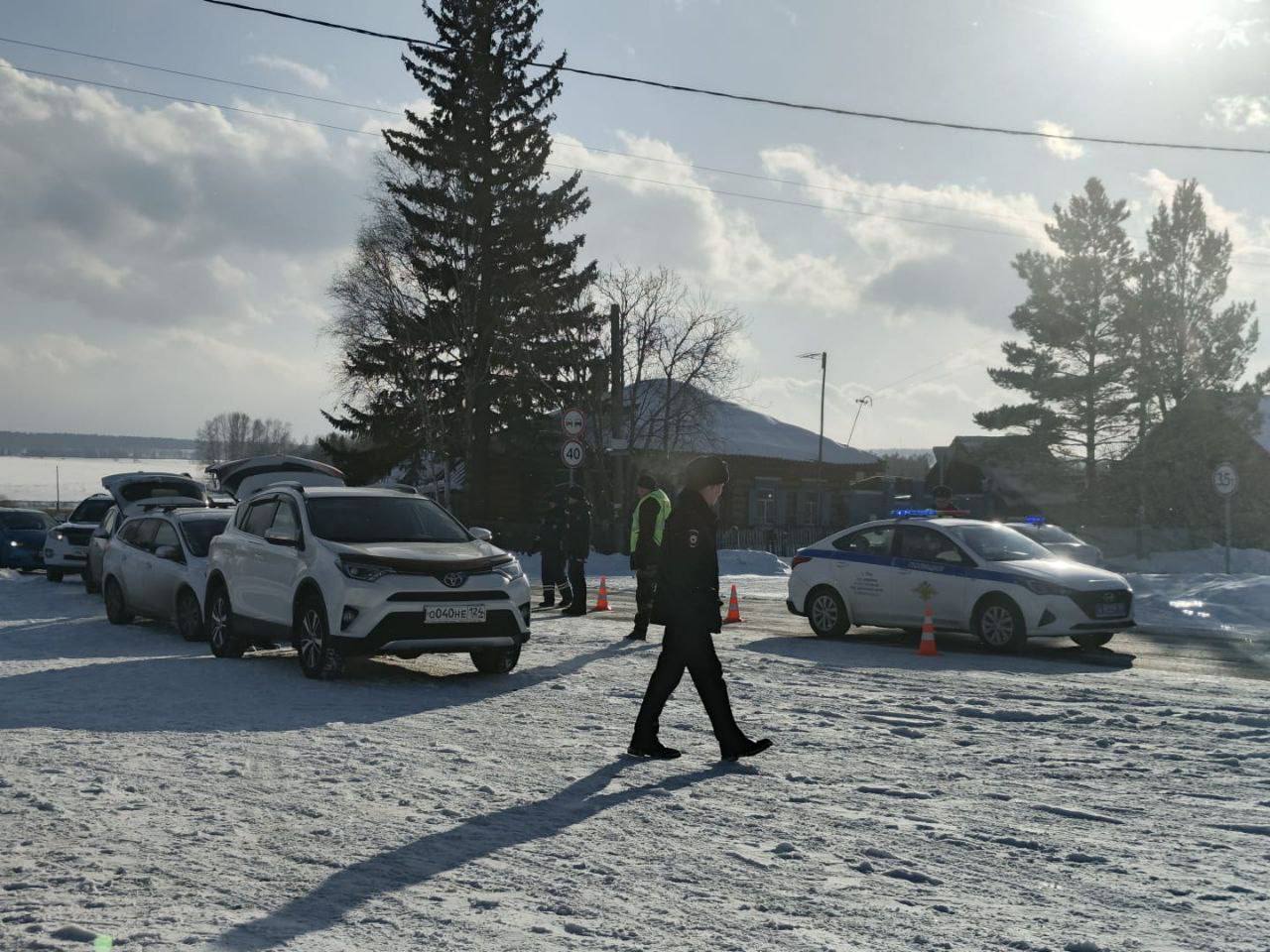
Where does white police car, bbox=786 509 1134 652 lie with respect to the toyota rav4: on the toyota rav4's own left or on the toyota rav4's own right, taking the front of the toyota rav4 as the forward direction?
on the toyota rav4's own left

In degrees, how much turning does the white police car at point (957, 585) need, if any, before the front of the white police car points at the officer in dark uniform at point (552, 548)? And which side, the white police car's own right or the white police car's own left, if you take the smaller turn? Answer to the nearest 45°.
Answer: approximately 180°

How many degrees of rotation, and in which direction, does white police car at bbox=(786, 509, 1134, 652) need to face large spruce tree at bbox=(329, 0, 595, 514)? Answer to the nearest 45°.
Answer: approximately 180°

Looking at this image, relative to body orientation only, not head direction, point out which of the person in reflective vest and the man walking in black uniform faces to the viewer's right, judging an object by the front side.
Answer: the man walking in black uniform

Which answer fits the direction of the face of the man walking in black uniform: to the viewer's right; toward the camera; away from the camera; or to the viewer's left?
to the viewer's right

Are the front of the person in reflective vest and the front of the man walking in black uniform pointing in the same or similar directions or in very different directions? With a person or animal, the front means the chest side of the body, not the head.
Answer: very different directions
